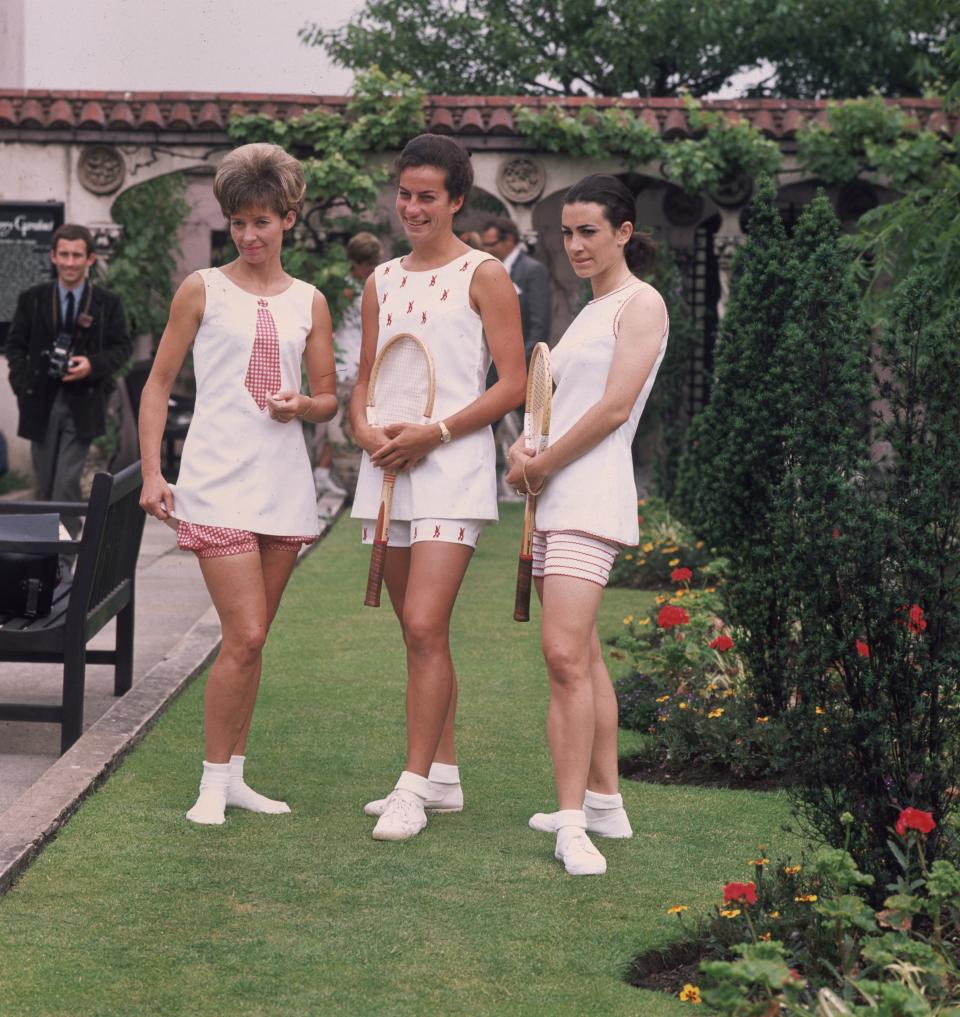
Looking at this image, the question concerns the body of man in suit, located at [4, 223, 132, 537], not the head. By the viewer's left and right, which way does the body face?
facing the viewer

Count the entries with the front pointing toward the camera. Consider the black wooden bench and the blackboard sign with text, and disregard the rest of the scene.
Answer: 1

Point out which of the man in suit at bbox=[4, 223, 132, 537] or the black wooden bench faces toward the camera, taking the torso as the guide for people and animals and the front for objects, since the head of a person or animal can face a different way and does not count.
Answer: the man in suit

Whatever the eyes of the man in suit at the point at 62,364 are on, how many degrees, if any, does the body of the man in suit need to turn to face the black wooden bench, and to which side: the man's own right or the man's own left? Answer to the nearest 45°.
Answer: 0° — they already face it

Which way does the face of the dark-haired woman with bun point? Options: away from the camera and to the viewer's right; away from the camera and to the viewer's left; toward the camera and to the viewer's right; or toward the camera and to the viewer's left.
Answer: toward the camera and to the viewer's left

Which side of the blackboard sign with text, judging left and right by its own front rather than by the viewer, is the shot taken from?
front

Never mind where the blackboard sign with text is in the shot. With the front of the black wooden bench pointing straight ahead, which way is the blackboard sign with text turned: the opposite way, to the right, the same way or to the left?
to the left

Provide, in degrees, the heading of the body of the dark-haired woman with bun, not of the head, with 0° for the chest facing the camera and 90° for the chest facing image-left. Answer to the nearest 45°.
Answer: approximately 45°

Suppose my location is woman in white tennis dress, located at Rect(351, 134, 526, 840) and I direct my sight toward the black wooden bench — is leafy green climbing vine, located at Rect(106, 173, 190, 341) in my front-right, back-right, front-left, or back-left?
front-right

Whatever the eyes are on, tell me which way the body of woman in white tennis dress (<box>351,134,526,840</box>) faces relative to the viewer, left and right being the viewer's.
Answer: facing the viewer and to the left of the viewer

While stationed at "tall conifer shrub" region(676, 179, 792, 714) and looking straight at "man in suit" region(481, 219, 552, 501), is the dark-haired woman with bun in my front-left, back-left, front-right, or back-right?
back-left

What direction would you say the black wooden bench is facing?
to the viewer's left

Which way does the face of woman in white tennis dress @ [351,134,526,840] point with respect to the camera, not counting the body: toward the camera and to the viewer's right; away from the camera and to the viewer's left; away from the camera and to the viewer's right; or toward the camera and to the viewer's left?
toward the camera and to the viewer's left

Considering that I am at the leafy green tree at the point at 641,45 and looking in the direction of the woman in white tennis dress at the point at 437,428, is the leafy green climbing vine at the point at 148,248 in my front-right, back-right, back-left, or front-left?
front-right

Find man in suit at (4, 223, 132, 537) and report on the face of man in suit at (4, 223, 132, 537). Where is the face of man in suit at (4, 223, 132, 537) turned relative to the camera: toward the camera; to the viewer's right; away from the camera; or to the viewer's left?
toward the camera

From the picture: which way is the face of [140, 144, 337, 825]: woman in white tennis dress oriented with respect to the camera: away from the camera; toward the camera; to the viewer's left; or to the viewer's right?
toward the camera
